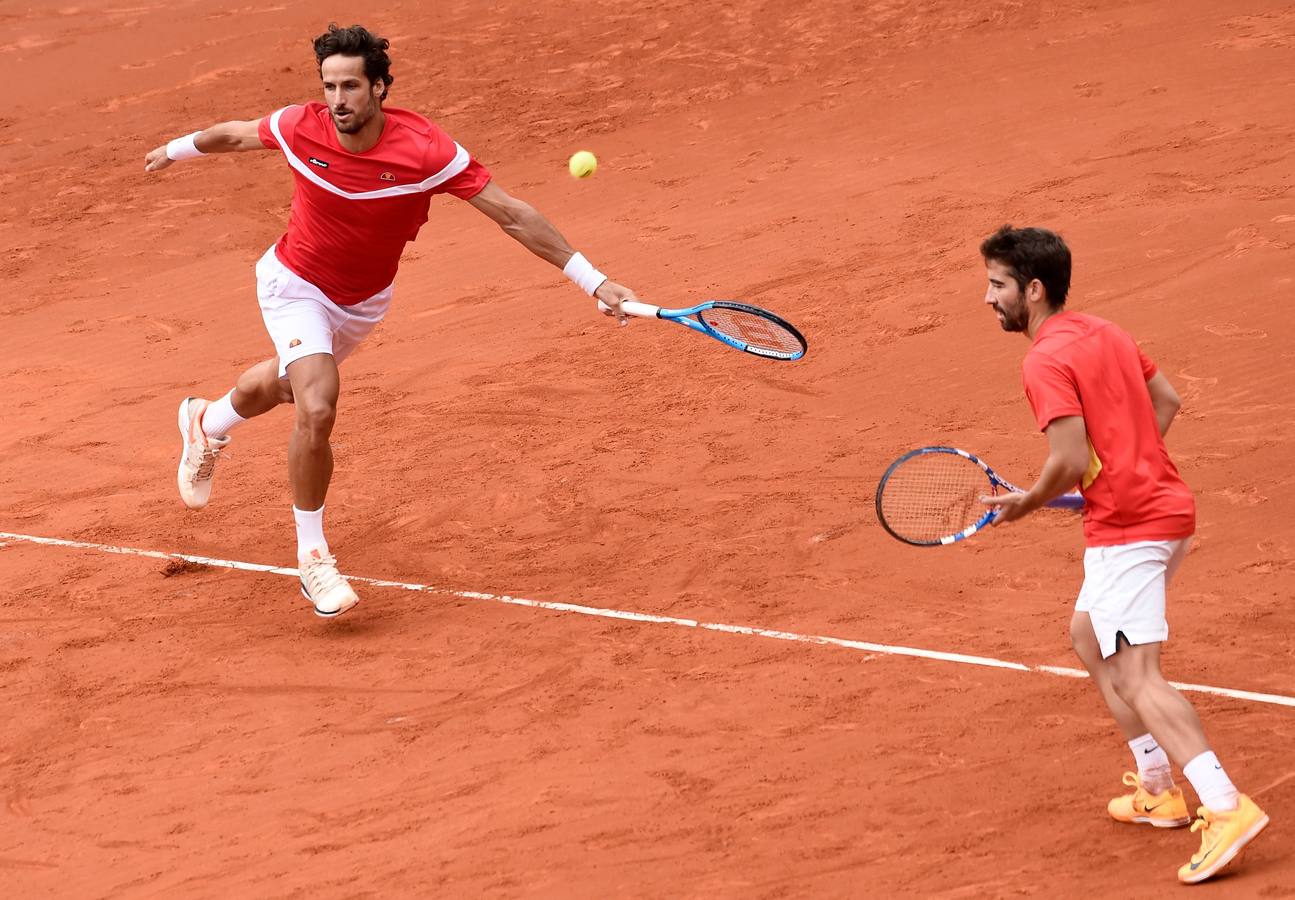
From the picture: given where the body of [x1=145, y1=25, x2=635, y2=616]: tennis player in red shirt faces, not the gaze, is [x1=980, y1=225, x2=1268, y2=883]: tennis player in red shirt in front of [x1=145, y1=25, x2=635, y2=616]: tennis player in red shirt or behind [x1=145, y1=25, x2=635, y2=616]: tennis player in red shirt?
in front

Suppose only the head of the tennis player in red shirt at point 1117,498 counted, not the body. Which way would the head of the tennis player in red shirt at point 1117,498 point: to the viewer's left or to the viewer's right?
to the viewer's left

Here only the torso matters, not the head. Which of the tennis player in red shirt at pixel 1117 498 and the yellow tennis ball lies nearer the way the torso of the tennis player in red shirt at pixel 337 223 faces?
the tennis player in red shirt

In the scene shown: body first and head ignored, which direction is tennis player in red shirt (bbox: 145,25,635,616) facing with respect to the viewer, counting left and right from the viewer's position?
facing the viewer
